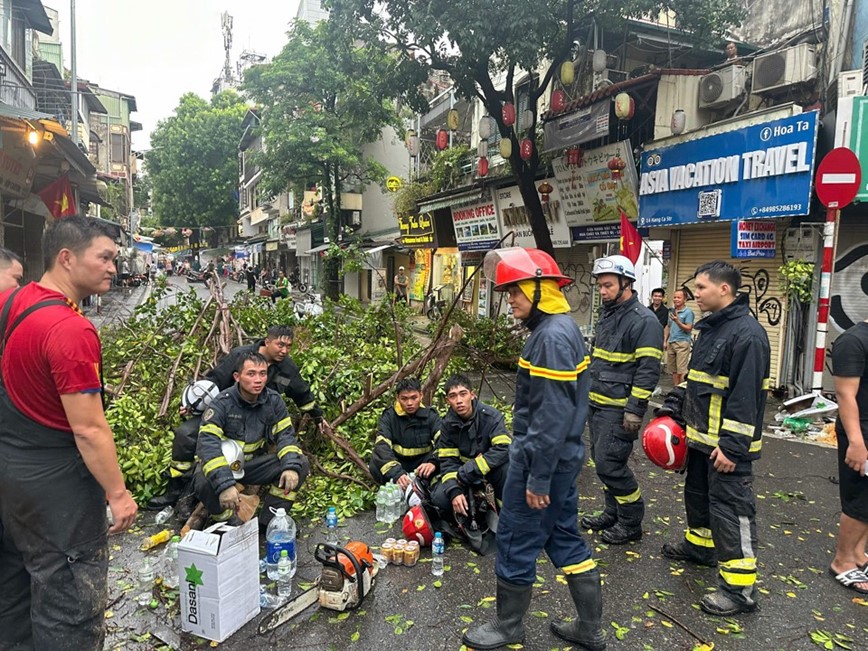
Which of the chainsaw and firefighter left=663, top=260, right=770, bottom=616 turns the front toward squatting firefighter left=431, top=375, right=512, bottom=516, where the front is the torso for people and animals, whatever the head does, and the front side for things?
the firefighter

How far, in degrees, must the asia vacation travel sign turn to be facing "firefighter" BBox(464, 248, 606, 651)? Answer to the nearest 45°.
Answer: approximately 45° to its left

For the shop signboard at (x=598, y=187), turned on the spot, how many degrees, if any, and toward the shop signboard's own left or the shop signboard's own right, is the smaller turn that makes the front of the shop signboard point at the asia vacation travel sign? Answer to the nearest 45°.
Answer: approximately 90° to the shop signboard's own left

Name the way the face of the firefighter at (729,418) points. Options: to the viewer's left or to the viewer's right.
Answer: to the viewer's left

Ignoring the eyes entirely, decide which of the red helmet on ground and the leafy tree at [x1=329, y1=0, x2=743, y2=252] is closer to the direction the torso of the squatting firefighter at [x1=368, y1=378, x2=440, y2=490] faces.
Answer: the red helmet on ground

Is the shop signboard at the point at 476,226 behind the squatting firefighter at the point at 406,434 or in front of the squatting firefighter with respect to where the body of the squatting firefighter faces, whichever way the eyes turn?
behind

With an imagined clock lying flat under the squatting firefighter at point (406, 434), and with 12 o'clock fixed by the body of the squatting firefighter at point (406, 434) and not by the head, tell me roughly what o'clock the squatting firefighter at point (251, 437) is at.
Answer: the squatting firefighter at point (251, 437) is roughly at 2 o'clock from the squatting firefighter at point (406, 434).

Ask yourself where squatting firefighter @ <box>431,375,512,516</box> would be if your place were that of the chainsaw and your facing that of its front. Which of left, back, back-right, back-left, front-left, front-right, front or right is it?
back

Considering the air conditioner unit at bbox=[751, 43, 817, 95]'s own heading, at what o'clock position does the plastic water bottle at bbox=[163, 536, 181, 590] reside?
The plastic water bottle is roughly at 11 o'clock from the air conditioner unit.

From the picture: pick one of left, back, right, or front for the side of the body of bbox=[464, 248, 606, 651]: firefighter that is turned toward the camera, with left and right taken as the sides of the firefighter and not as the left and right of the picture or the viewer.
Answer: left
